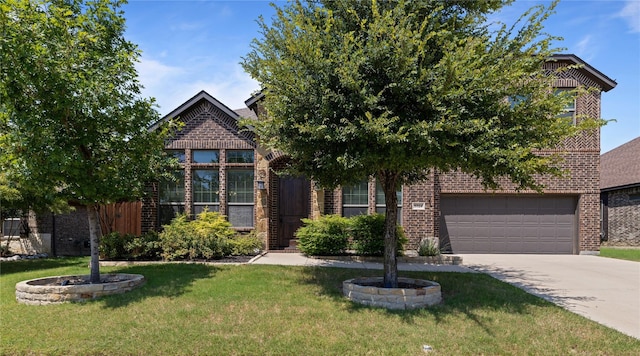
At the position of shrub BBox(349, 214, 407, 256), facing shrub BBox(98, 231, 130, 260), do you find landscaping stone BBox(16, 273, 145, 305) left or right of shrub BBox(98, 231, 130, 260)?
left

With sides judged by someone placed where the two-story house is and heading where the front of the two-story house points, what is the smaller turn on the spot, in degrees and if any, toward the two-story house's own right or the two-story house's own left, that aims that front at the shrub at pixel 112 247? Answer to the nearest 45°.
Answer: approximately 45° to the two-story house's own right

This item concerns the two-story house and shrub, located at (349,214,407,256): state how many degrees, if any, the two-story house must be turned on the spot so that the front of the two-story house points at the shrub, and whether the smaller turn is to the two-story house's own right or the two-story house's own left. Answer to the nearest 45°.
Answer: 0° — it already faces it

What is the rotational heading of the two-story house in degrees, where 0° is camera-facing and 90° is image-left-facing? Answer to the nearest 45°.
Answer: approximately 0°

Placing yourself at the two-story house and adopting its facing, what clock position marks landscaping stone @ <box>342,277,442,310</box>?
The landscaping stone is roughly at 12 o'clock from the two-story house.

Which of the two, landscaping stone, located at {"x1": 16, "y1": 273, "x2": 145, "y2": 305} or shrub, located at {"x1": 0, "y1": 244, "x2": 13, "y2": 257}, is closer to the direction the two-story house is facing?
the landscaping stone

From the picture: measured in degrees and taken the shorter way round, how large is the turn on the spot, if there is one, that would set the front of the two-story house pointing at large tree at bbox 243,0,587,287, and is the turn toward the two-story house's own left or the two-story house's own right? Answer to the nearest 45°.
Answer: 0° — it already faces it

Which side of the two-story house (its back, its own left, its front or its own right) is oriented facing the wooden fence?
right
